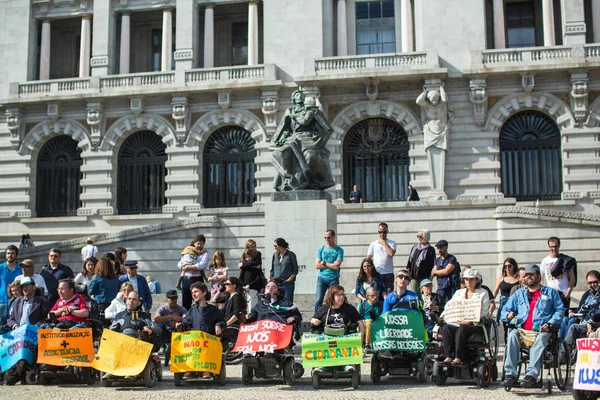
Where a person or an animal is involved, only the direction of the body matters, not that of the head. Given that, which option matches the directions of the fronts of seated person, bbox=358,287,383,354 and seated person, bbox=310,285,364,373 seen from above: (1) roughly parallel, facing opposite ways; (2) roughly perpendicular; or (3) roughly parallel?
roughly parallel

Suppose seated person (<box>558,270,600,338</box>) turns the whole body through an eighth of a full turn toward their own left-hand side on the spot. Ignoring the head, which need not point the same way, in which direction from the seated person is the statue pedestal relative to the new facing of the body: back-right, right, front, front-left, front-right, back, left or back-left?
back-right

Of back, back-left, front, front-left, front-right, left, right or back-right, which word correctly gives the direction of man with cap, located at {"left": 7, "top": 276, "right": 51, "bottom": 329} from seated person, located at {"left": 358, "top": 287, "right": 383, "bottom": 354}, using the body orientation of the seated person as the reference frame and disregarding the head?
right

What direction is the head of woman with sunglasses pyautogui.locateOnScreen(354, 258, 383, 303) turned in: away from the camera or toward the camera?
toward the camera

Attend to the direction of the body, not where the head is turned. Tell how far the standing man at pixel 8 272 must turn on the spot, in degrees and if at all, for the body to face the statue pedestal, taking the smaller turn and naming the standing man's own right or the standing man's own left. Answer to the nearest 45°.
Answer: approximately 90° to the standing man's own left

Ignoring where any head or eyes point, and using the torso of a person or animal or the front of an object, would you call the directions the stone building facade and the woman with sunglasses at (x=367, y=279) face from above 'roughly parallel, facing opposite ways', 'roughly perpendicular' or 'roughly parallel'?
roughly parallel

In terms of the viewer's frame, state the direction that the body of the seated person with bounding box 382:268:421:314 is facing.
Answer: toward the camera

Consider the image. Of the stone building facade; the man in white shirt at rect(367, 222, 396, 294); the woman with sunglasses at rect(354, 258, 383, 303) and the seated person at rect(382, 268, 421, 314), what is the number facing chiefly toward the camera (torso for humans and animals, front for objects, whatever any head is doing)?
4

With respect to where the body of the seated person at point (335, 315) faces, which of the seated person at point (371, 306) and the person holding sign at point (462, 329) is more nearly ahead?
the person holding sign

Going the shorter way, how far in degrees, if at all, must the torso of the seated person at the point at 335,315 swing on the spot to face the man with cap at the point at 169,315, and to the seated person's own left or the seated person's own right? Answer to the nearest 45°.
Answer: approximately 135° to the seated person's own right

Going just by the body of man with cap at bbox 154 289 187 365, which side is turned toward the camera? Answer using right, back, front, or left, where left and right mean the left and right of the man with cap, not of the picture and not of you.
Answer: front

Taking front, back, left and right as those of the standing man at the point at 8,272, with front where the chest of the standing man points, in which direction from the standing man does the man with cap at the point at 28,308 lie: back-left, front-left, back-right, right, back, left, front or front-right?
front

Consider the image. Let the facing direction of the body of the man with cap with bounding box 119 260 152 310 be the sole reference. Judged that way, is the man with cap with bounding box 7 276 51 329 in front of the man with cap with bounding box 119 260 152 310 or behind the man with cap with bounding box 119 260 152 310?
in front

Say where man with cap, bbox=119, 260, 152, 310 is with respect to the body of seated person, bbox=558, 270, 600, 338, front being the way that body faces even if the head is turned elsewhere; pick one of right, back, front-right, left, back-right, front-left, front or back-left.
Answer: front-right

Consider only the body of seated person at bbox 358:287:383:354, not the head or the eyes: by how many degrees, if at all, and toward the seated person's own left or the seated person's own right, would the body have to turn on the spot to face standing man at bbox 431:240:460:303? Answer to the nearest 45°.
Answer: approximately 135° to the seated person's own left

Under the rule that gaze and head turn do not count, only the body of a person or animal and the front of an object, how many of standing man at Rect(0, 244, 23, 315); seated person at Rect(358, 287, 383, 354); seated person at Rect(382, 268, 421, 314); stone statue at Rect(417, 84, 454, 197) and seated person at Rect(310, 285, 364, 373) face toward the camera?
5

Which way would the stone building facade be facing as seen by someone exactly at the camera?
facing the viewer

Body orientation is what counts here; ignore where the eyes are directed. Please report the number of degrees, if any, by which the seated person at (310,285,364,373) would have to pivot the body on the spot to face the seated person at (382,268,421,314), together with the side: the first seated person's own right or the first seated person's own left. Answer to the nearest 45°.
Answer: approximately 135° to the first seated person's own left

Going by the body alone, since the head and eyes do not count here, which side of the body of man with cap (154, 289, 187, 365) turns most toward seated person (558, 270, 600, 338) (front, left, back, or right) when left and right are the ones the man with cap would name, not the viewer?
left
